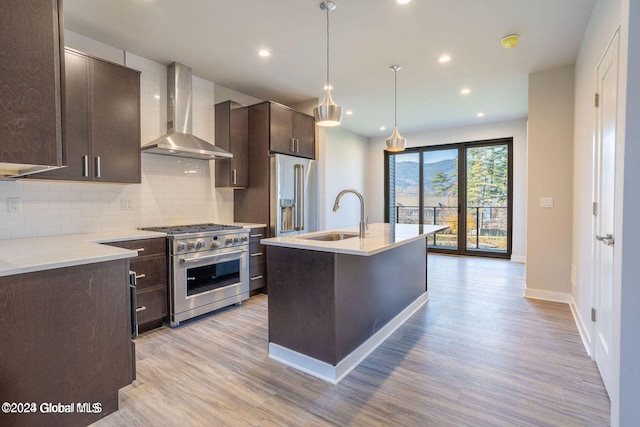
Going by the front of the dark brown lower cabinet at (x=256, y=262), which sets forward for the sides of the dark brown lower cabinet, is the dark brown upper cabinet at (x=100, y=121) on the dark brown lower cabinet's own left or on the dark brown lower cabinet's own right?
on the dark brown lower cabinet's own right

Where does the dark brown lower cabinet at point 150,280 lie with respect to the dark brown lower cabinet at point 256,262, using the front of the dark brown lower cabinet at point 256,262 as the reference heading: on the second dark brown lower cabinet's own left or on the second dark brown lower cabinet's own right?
on the second dark brown lower cabinet's own right

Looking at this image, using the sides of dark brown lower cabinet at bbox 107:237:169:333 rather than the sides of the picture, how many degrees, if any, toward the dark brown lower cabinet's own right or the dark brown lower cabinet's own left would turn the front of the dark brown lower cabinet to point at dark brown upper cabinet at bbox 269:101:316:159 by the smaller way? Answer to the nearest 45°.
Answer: approximately 45° to the dark brown lower cabinet's own left

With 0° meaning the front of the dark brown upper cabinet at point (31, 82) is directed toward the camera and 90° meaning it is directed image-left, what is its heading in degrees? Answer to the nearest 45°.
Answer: approximately 270°

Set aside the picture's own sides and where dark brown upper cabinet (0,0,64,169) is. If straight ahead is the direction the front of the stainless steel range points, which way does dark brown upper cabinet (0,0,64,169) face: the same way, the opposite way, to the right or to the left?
to the left

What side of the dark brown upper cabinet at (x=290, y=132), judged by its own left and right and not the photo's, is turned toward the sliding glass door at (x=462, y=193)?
left

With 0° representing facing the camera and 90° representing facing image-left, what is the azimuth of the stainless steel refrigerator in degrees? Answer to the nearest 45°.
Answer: approximately 315°
